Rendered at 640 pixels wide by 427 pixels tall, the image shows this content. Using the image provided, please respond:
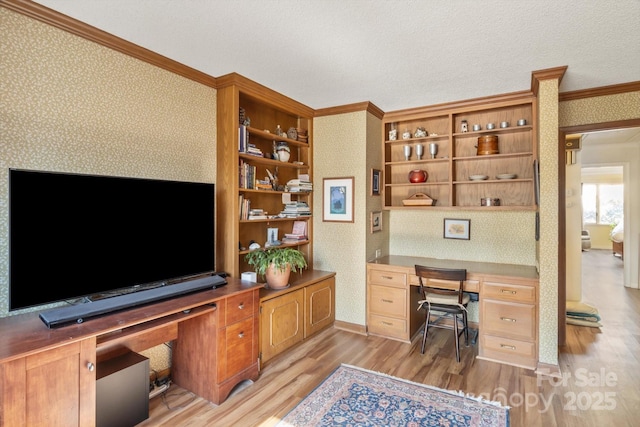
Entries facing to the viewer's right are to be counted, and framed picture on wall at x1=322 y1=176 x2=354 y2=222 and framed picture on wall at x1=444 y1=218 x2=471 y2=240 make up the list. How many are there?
0

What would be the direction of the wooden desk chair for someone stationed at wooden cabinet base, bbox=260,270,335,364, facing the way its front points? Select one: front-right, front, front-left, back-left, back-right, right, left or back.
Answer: front-left

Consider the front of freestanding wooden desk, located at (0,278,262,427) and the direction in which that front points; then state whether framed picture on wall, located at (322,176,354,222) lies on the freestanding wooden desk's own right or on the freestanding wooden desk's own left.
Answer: on the freestanding wooden desk's own left

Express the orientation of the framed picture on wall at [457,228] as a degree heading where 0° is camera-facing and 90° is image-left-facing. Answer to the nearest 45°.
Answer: approximately 0°

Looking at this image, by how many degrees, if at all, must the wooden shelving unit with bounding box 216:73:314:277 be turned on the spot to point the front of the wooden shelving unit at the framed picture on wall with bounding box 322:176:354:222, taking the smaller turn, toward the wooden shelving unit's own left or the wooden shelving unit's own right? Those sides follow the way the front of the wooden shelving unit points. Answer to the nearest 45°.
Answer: approximately 45° to the wooden shelving unit's own left

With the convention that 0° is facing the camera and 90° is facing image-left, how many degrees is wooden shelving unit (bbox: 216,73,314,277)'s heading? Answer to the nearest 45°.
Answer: approximately 315°

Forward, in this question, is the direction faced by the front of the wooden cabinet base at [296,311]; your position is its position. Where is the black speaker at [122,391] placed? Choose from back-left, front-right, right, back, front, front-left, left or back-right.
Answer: right

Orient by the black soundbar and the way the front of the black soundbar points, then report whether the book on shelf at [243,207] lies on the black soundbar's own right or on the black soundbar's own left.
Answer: on the black soundbar's own left

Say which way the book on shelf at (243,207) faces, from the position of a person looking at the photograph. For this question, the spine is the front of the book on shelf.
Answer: facing the viewer and to the right of the viewer

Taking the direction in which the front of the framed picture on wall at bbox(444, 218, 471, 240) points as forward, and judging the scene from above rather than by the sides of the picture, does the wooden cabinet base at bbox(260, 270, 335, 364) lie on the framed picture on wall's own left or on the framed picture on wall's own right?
on the framed picture on wall's own right

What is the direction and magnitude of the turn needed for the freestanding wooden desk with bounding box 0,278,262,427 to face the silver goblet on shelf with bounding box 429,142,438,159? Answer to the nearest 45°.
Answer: approximately 45° to its left

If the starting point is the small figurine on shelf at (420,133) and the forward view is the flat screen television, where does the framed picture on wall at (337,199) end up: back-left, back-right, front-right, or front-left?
front-right
